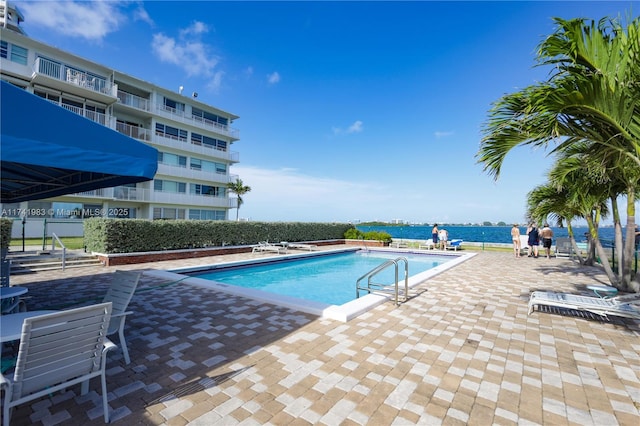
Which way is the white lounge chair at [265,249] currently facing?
to the viewer's right

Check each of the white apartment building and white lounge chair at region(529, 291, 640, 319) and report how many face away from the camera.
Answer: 0

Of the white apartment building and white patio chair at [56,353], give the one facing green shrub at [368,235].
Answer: the white apartment building

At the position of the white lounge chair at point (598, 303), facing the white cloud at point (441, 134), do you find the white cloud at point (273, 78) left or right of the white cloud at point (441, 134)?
left

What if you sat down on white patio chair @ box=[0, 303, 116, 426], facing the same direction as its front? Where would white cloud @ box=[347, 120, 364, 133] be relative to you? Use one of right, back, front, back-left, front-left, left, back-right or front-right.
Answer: right

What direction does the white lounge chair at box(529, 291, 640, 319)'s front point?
to the viewer's left

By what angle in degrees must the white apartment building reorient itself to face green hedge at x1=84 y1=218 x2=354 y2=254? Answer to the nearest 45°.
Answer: approximately 45° to its right

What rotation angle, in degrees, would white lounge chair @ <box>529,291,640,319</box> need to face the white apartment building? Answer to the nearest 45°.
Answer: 0° — it already faces it

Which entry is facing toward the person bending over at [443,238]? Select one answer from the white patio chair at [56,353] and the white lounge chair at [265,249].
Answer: the white lounge chair at [265,249]
